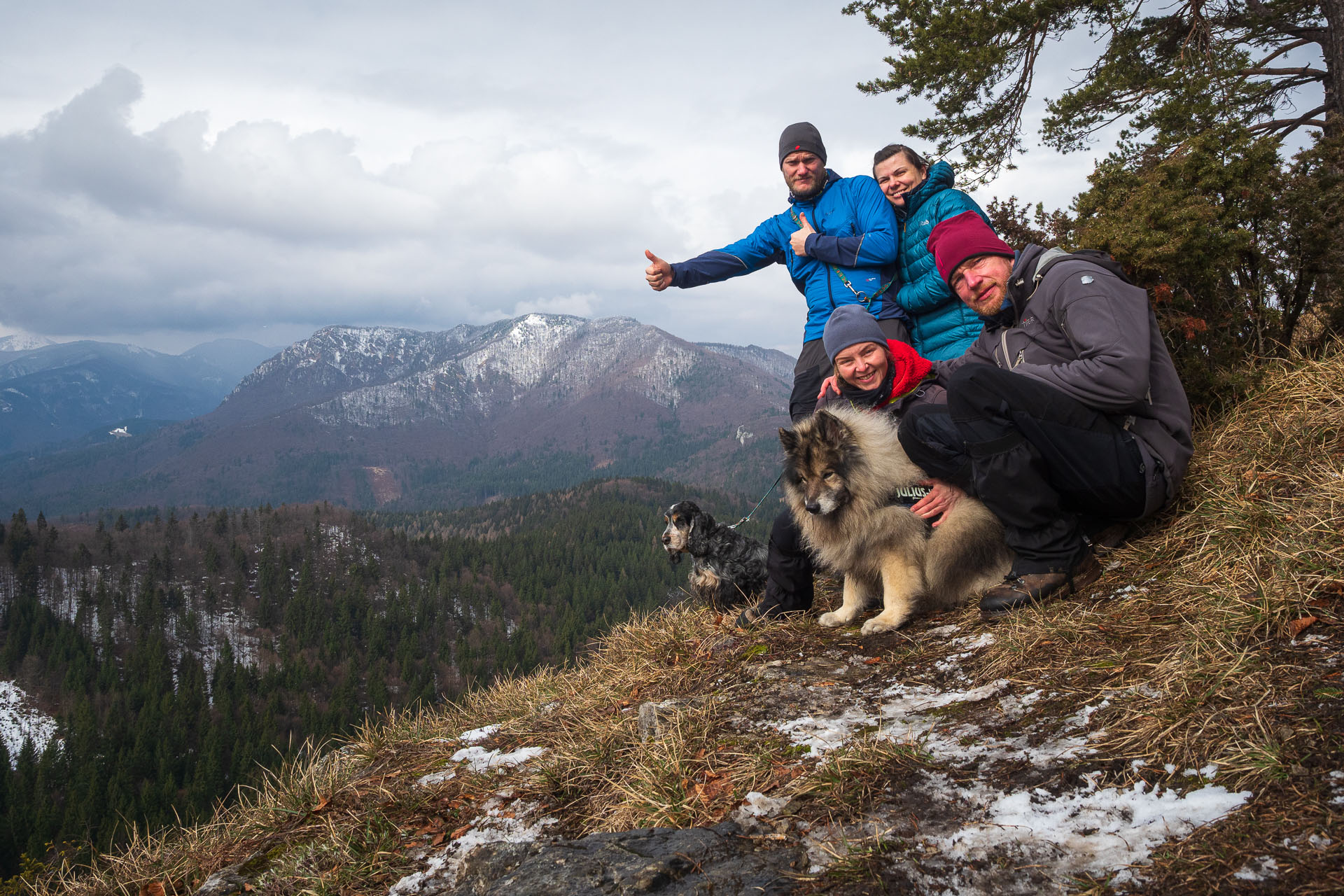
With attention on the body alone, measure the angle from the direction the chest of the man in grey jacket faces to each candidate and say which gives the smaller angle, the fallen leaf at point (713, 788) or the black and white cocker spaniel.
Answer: the fallen leaf

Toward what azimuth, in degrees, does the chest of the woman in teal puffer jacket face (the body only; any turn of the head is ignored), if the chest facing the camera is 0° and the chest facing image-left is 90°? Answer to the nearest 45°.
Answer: approximately 45°

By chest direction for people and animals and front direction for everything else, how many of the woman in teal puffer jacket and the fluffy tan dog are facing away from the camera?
0

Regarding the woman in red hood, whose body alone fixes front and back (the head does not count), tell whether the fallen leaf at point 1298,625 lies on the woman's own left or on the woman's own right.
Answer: on the woman's own left

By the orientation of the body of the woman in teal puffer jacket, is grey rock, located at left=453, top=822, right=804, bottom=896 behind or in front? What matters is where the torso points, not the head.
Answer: in front

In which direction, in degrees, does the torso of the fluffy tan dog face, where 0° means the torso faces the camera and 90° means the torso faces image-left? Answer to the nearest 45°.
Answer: approximately 45°

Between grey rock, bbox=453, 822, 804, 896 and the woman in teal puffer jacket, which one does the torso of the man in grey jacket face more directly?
the grey rock

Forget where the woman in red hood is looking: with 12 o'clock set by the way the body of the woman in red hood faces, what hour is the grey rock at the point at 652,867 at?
The grey rock is roughly at 11 o'clock from the woman in red hood.

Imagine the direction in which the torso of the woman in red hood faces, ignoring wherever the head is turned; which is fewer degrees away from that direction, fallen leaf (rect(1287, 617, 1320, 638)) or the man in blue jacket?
the fallen leaf

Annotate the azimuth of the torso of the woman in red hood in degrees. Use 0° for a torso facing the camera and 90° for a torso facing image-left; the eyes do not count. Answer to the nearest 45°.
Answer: approximately 45°

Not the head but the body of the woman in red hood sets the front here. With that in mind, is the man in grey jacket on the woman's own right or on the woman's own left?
on the woman's own left

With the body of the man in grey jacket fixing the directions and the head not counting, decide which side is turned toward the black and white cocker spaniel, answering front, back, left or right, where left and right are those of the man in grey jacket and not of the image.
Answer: right
